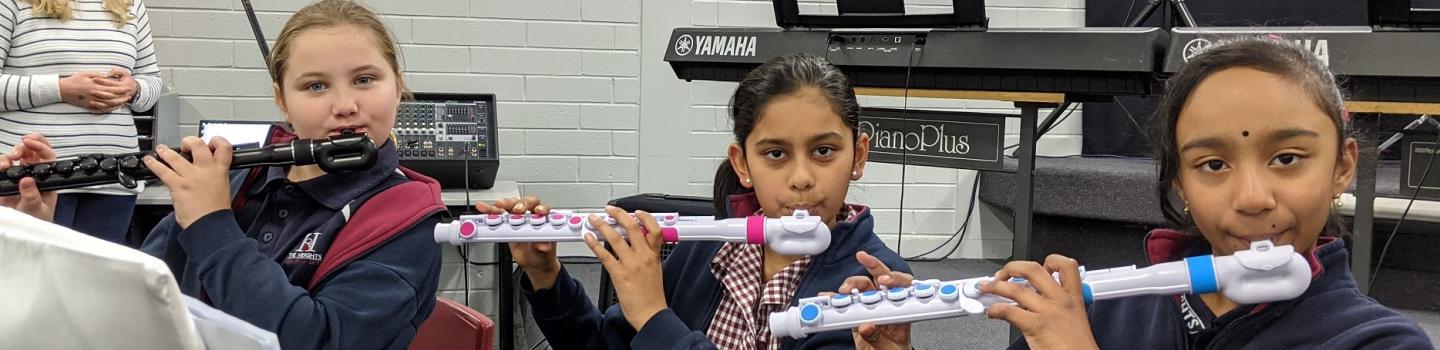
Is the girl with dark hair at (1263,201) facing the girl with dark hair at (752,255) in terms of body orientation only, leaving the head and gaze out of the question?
no

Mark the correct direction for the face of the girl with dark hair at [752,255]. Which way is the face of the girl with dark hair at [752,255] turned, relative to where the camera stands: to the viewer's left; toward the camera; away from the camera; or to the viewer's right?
toward the camera

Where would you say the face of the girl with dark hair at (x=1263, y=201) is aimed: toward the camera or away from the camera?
toward the camera

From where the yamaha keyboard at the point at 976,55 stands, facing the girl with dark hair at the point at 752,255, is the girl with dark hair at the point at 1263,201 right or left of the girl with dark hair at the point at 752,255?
left

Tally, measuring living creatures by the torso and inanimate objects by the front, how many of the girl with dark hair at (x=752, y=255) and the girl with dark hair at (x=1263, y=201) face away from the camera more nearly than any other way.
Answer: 0

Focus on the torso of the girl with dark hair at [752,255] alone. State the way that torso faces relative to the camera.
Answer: toward the camera

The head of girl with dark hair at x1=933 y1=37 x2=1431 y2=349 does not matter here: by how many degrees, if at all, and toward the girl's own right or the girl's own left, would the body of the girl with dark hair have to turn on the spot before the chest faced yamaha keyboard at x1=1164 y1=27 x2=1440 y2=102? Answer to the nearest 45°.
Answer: approximately 180°

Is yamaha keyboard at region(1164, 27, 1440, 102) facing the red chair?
no
